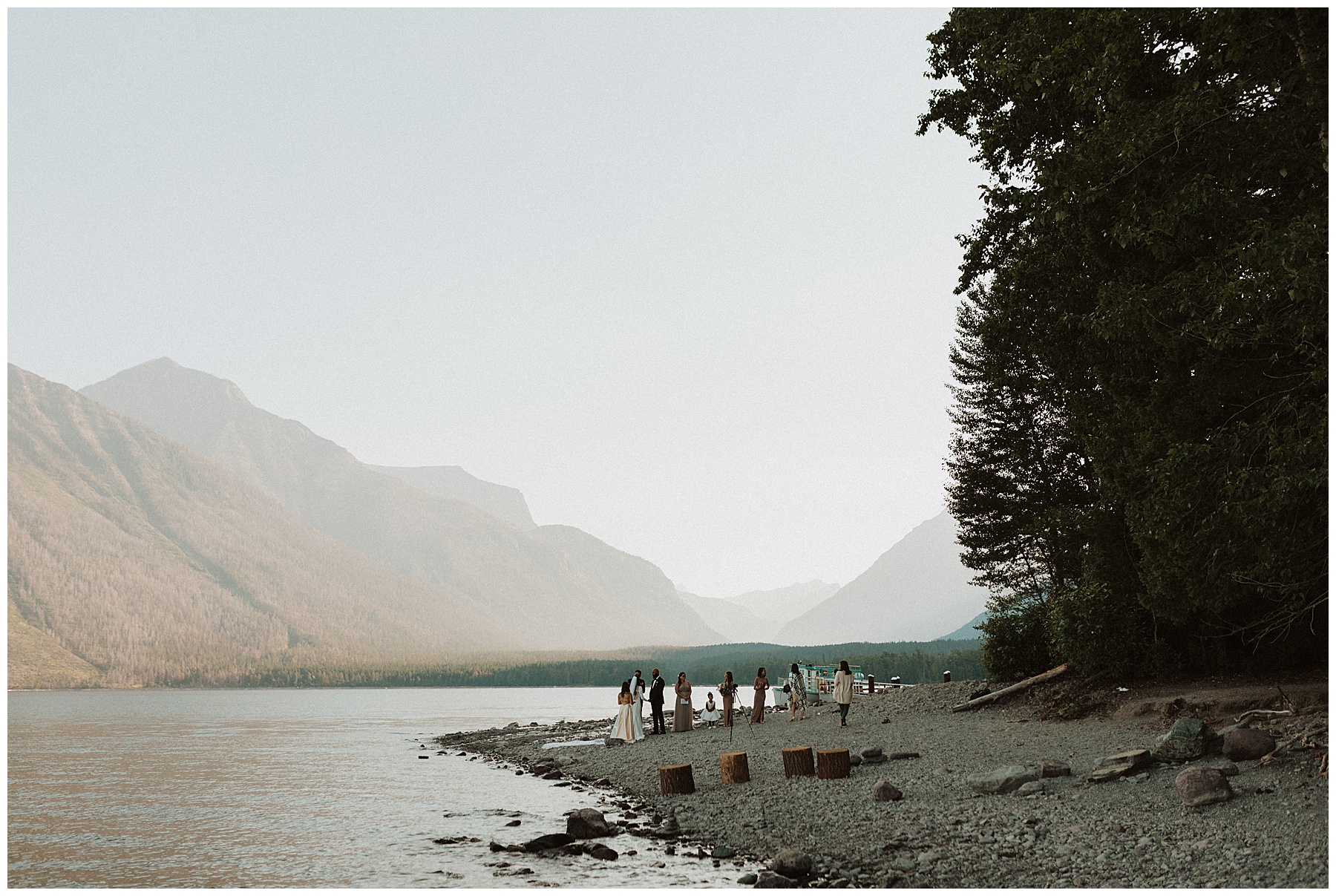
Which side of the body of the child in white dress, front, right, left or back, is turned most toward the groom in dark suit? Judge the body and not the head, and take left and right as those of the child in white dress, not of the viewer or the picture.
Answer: right

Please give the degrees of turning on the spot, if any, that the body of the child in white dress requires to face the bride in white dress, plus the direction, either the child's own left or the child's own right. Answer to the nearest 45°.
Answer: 0° — they already face them

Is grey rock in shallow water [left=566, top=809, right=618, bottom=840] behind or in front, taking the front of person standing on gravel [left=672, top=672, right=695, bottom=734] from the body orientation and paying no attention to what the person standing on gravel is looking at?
in front

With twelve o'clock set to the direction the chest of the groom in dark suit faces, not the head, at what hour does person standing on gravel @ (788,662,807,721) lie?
The person standing on gravel is roughly at 7 o'clock from the groom in dark suit.

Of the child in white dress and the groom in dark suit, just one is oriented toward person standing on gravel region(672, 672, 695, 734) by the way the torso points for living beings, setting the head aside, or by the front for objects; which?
the child in white dress
